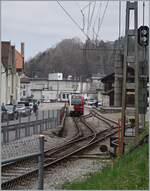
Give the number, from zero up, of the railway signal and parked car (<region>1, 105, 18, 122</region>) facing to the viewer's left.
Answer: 0

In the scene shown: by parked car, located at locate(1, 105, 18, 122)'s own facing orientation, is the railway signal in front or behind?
in front

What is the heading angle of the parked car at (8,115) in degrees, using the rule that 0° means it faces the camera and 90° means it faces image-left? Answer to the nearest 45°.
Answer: approximately 315°
